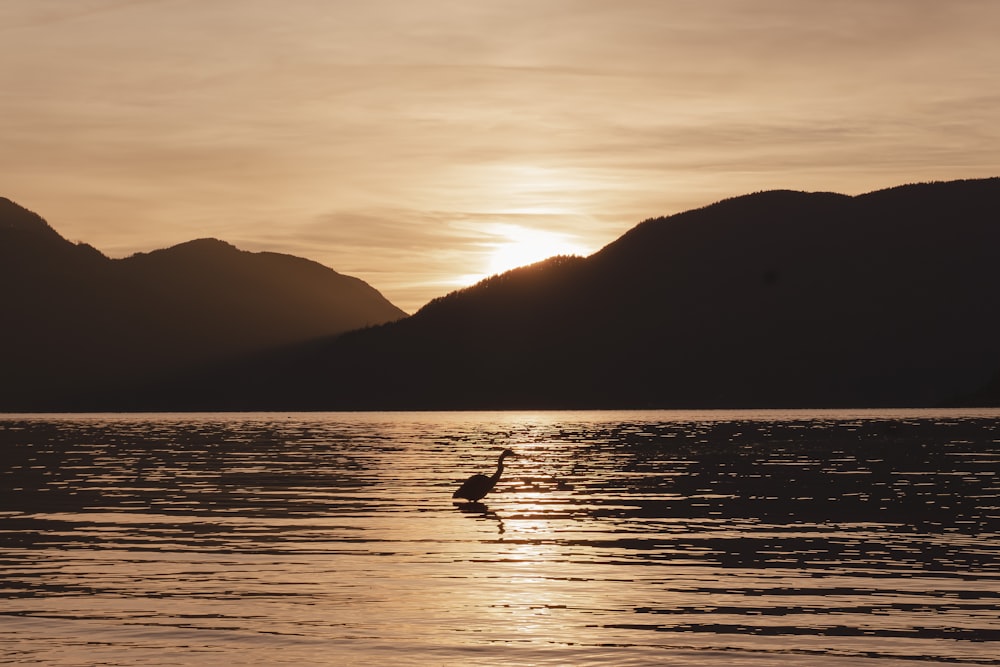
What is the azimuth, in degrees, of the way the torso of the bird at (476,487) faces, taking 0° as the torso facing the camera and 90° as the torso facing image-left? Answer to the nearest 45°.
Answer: approximately 270°
